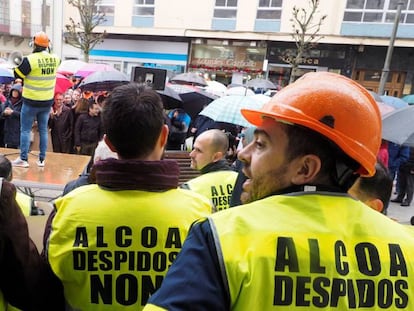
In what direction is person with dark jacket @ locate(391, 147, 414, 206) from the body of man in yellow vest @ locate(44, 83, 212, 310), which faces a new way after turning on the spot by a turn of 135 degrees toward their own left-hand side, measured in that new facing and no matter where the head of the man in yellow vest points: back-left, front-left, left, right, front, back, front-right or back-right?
back

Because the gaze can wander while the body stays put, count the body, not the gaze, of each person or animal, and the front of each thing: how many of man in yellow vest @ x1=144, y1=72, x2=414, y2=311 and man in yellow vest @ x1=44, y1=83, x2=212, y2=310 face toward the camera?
0

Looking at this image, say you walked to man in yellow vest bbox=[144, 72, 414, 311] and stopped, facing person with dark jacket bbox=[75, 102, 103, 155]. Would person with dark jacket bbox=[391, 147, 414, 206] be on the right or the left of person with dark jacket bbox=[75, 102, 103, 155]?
right

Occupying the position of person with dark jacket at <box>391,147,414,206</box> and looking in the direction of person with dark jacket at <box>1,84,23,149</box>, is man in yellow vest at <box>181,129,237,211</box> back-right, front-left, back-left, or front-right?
front-left

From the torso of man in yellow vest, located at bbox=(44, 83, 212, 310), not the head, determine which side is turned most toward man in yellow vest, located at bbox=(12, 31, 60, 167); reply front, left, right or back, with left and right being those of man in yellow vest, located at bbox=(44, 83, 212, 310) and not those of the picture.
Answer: front

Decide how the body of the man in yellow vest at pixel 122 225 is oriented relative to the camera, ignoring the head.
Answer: away from the camera

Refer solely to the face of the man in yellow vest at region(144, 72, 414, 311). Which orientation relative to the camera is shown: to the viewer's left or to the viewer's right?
to the viewer's left

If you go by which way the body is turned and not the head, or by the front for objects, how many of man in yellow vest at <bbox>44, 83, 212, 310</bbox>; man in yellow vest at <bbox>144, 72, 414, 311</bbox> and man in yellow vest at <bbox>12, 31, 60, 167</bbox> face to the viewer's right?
0

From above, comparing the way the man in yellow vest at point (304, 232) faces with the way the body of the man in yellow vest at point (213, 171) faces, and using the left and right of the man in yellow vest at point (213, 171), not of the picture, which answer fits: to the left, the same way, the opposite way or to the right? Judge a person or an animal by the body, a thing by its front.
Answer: the same way

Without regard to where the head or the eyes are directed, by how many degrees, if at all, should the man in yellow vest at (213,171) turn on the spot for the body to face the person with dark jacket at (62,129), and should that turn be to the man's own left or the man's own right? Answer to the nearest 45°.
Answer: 0° — they already face them

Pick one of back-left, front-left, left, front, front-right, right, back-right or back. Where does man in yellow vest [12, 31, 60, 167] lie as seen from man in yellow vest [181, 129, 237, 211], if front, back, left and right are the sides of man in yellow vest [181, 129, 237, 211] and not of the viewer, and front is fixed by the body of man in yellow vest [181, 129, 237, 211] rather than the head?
front

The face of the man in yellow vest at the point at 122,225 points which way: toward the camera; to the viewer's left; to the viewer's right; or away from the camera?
away from the camera

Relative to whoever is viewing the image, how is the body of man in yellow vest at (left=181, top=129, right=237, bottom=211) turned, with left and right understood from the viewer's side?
facing away from the viewer and to the left of the viewer

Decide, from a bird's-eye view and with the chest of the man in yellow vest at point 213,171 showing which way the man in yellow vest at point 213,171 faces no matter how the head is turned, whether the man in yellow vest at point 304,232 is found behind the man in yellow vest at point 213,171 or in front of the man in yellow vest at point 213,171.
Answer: behind

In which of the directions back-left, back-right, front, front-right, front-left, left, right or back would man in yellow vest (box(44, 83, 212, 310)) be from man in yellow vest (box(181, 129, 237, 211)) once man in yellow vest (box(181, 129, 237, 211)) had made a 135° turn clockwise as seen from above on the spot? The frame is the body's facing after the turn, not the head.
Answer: right

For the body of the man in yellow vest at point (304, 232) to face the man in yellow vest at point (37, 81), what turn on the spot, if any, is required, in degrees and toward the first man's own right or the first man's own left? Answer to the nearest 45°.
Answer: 0° — they already face them

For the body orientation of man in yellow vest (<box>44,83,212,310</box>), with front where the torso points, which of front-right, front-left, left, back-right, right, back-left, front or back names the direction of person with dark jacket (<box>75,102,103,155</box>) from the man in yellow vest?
front
